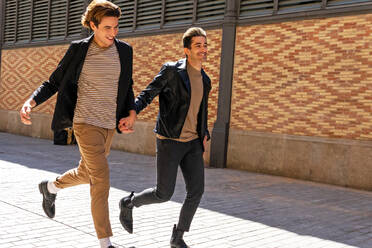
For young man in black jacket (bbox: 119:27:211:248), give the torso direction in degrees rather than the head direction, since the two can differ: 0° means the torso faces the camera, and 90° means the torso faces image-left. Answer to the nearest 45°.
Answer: approximately 315°

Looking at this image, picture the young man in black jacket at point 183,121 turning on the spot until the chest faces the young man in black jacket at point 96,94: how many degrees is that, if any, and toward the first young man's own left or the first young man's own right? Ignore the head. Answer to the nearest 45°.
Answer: approximately 135° to the first young man's own right
